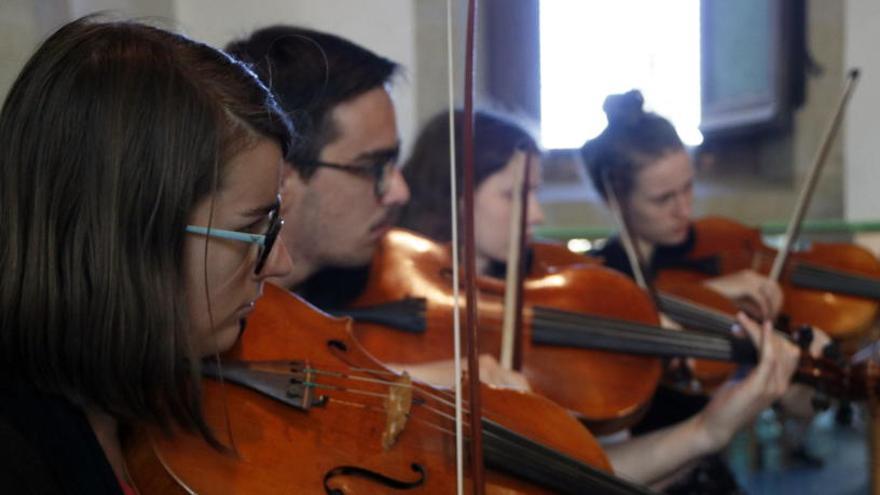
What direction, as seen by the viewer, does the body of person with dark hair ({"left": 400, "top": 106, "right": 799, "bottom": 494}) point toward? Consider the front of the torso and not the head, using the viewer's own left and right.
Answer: facing to the right of the viewer

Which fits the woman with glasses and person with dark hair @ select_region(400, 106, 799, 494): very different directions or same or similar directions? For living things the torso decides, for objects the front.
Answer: same or similar directions

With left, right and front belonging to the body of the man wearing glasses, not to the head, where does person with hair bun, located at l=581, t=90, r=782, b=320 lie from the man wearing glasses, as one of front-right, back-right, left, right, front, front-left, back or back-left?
front-left

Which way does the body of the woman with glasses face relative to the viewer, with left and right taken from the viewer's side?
facing to the right of the viewer

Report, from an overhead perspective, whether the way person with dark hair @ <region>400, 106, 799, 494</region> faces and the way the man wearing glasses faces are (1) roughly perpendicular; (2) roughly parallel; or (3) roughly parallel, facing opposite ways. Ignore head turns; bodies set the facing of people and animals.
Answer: roughly parallel

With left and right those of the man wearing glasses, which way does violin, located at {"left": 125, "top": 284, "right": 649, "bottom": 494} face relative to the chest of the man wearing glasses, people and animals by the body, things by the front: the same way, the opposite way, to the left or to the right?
to the right

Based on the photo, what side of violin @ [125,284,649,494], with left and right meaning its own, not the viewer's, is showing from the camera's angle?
front

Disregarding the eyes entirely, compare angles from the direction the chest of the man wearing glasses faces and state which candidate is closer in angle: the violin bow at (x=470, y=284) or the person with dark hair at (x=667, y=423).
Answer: the person with dark hair

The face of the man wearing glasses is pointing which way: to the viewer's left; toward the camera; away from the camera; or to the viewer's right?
to the viewer's right

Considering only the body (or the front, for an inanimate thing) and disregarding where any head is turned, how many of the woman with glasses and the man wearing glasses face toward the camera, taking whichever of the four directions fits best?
0

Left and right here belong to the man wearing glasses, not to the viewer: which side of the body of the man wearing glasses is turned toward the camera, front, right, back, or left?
right

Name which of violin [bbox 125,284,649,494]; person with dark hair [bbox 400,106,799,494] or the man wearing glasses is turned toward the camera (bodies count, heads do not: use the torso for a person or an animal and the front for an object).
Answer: the violin

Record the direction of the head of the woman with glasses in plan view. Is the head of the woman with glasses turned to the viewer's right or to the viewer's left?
to the viewer's right
